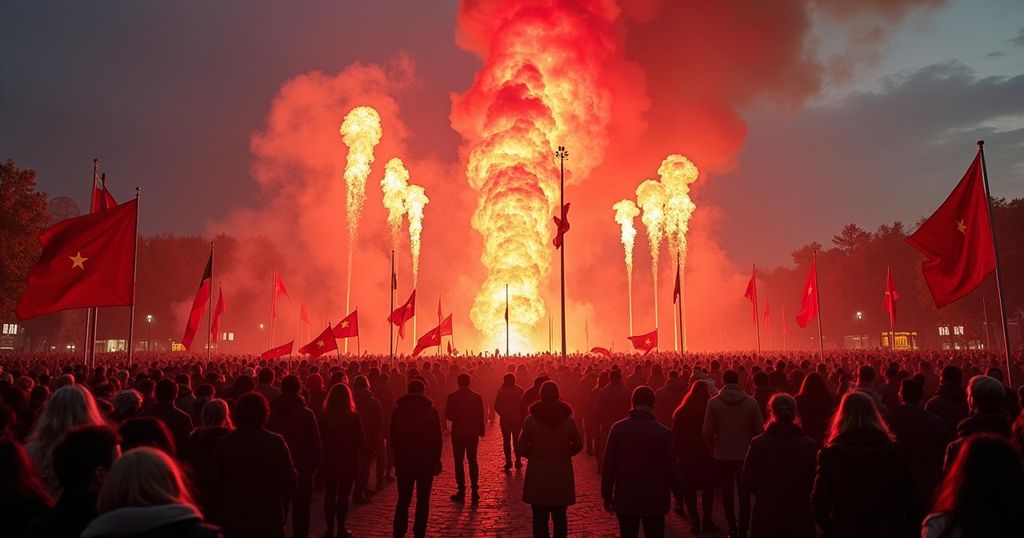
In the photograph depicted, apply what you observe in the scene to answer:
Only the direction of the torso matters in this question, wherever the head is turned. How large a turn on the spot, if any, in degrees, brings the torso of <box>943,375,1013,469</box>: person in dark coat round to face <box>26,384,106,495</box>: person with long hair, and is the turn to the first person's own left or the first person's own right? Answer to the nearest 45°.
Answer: approximately 135° to the first person's own left

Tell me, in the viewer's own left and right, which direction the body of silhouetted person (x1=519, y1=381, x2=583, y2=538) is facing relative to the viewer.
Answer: facing away from the viewer

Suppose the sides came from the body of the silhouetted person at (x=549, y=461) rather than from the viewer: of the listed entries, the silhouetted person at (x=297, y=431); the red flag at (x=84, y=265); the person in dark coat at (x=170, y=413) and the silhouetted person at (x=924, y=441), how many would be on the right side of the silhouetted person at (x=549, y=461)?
1

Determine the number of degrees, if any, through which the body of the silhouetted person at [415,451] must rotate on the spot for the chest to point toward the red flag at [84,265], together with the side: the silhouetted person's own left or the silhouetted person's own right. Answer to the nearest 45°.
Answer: approximately 45° to the silhouetted person's own left

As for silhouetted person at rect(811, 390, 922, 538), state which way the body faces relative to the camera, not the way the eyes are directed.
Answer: away from the camera

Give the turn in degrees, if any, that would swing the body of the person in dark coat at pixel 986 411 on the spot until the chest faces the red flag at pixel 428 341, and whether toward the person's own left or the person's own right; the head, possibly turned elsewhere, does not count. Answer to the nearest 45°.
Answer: approximately 45° to the person's own left

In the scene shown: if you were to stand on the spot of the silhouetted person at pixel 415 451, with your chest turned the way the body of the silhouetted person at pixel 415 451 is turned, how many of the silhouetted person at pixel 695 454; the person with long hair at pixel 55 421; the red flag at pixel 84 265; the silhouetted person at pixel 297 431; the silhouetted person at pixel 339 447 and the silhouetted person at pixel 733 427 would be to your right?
2

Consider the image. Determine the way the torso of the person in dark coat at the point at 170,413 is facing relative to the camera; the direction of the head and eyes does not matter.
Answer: away from the camera

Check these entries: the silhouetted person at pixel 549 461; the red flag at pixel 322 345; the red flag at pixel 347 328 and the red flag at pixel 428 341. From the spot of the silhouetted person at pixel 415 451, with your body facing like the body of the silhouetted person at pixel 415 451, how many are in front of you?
3

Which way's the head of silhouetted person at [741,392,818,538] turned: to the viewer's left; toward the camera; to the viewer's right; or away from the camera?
away from the camera

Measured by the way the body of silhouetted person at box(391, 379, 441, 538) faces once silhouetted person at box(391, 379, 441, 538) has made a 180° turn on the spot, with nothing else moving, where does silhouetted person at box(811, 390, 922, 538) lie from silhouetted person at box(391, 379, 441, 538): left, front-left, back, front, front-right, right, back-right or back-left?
front-left

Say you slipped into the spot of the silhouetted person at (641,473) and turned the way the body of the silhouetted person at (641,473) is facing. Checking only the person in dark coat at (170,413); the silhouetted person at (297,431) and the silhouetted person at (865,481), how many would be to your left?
2

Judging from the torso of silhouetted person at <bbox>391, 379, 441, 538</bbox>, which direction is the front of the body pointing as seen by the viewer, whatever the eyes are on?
away from the camera

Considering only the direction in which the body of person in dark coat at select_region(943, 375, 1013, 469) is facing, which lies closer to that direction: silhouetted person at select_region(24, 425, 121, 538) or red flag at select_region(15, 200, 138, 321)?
the red flag
